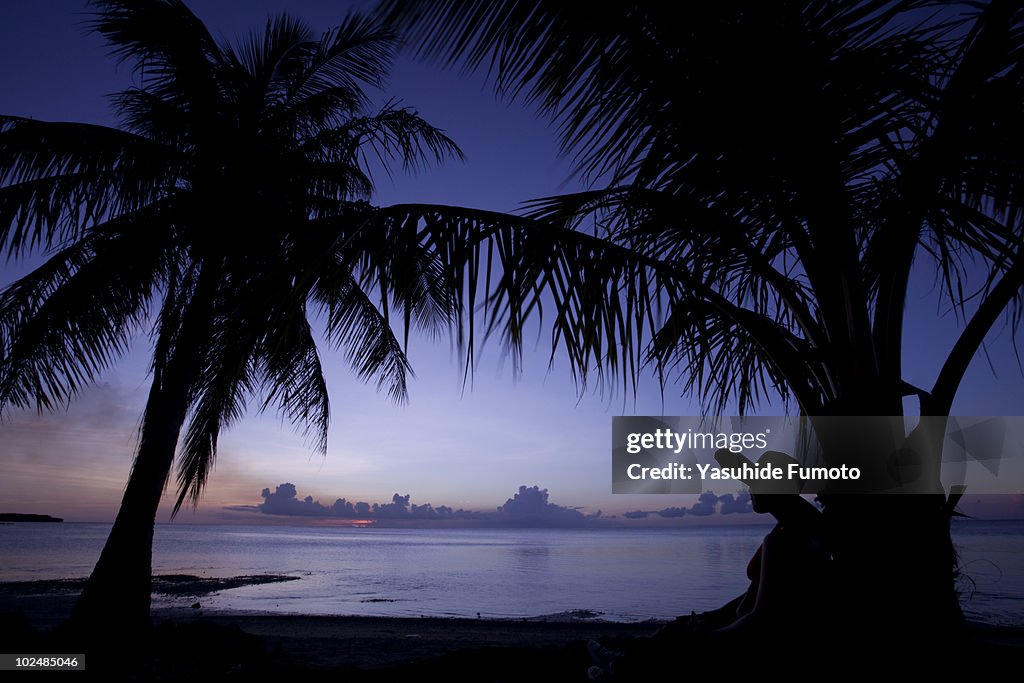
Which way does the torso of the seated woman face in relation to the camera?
to the viewer's left

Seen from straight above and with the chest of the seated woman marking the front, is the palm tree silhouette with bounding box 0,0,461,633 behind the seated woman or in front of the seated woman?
in front
